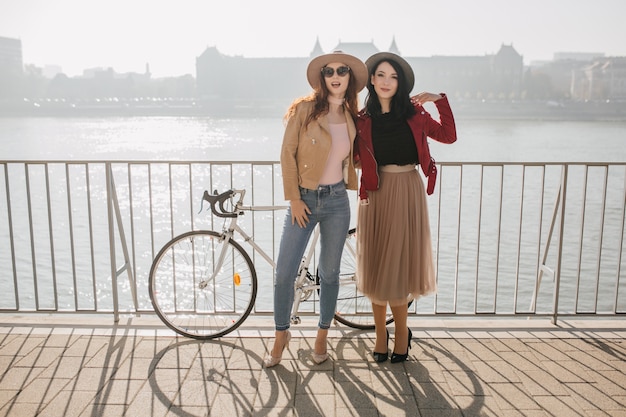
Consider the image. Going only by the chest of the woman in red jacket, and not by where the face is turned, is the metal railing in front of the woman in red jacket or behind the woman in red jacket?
behind

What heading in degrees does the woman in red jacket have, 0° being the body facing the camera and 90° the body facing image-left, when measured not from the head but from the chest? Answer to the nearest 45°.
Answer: approximately 0°
